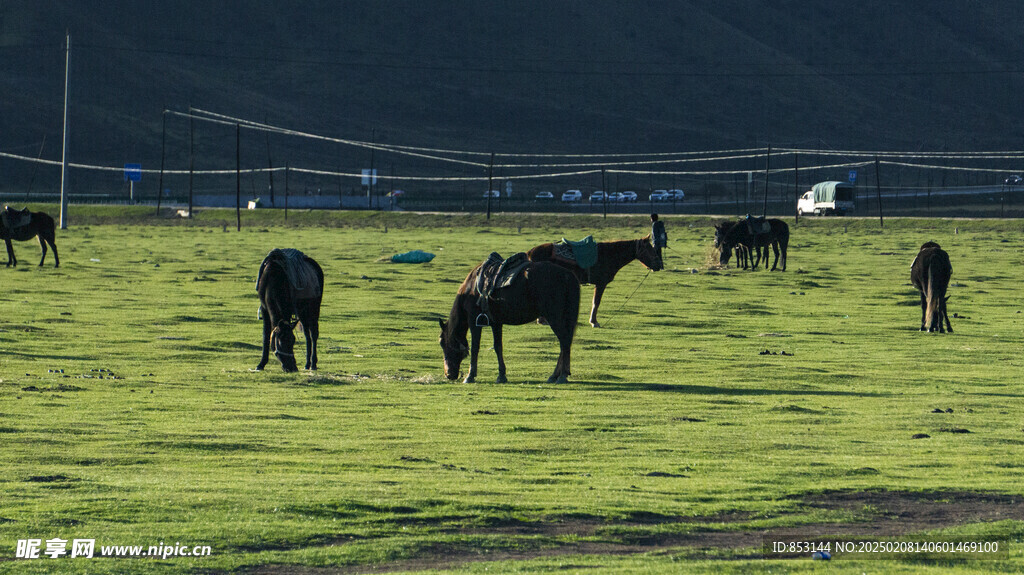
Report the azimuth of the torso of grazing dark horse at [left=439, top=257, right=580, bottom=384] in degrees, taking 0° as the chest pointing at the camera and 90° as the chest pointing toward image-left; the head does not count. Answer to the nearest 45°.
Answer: approximately 90°

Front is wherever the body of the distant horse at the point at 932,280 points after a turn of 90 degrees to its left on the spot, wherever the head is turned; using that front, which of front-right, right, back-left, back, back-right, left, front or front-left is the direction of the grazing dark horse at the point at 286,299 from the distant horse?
front-left

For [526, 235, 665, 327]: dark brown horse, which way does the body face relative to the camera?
to the viewer's right

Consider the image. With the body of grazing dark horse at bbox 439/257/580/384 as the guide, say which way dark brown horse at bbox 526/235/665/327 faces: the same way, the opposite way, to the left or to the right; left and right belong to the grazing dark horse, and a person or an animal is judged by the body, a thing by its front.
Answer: the opposite way

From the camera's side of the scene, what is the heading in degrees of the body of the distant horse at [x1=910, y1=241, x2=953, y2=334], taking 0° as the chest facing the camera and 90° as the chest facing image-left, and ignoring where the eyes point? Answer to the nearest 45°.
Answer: approximately 180°

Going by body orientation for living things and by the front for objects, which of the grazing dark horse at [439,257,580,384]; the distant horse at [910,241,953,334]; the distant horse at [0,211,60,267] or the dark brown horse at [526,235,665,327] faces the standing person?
the dark brown horse

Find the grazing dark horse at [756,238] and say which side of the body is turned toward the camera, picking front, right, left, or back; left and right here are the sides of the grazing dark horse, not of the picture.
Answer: left

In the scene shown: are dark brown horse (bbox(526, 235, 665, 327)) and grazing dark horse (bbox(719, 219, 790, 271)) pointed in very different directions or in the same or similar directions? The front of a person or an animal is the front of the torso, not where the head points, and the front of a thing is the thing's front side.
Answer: very different directions

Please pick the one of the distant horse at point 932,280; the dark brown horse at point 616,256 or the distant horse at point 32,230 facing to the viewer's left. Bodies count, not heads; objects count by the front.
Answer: the distant horse at point 32,230
